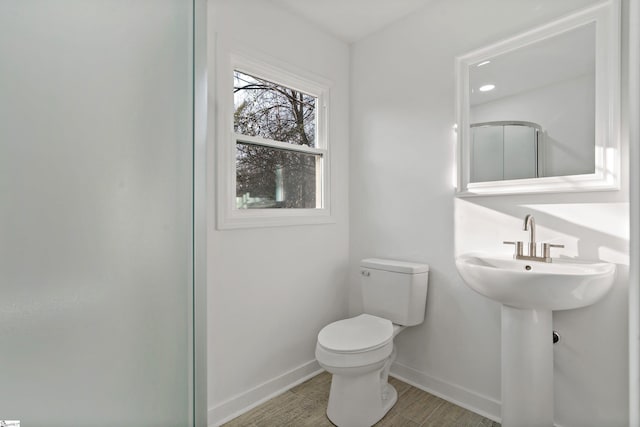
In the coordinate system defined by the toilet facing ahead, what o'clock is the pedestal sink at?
The pedestal sink is roughly at 8 o'clock from the toilet.

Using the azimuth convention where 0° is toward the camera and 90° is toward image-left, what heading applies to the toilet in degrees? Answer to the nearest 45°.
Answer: approximately 45°
